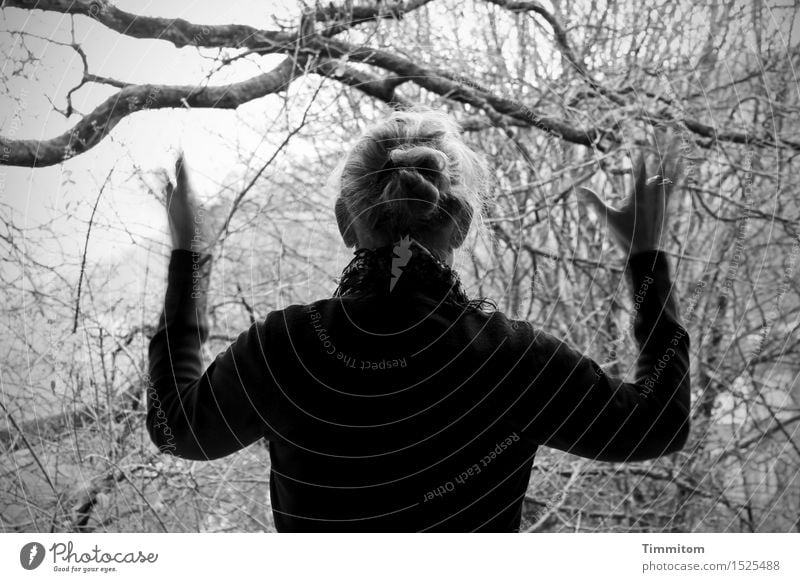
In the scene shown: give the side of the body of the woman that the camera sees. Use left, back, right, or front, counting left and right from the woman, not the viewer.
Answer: back

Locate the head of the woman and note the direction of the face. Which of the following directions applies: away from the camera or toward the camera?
away from the camera
